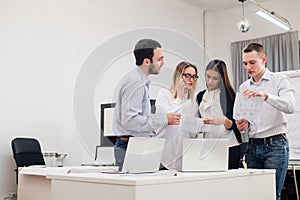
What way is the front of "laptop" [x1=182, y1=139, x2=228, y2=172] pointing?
away from the camera

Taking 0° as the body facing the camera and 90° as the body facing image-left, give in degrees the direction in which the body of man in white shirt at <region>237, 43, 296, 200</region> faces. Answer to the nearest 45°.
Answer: approximately 45°

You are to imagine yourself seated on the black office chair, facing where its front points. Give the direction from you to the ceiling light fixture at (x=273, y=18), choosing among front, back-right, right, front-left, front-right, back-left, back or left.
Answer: front-left

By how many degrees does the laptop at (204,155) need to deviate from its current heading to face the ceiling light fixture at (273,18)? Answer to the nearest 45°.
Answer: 0° — it already faces it

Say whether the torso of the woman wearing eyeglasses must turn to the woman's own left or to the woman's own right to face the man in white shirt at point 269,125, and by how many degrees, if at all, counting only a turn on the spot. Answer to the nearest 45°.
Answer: approximately 45° to the woman's own left

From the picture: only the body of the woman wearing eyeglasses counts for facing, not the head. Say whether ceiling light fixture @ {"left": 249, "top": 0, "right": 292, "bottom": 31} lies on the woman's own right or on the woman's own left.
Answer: on the woman's own left

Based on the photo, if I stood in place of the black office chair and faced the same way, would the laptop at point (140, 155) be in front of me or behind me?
in front

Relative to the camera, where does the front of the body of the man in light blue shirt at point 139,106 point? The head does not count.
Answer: to the viewer's right

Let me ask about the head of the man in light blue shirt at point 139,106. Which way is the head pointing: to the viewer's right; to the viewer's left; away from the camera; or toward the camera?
to the viewer's right

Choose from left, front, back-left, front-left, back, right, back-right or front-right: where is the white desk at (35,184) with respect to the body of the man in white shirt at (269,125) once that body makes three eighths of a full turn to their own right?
left

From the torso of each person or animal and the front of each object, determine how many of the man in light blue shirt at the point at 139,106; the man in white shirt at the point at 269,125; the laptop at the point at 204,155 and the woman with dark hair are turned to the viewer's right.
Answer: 1

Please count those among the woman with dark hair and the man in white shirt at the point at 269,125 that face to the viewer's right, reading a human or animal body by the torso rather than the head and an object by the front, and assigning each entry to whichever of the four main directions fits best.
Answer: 0

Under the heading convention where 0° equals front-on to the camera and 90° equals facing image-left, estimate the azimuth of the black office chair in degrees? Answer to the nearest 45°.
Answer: approximately 315°
